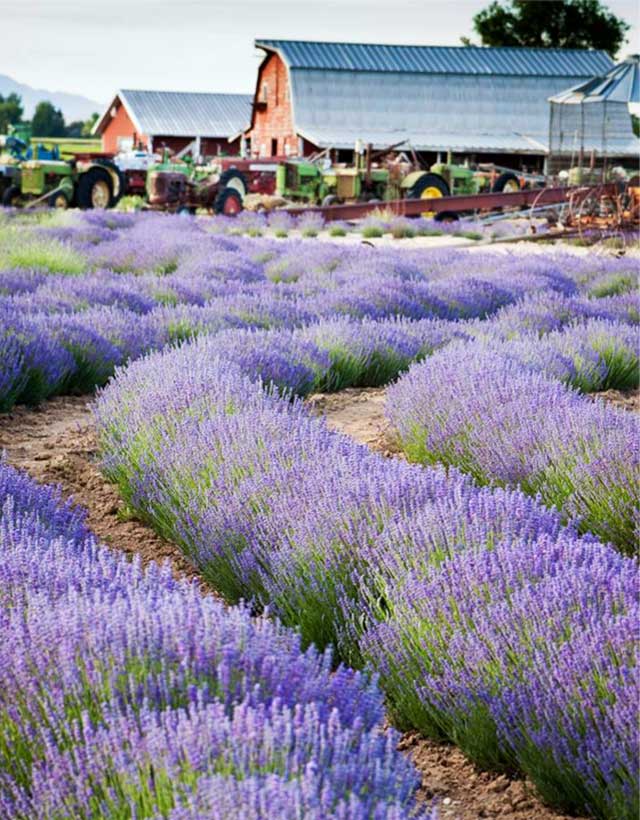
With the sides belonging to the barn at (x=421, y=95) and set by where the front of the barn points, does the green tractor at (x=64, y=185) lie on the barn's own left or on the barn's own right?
on the barn's own left

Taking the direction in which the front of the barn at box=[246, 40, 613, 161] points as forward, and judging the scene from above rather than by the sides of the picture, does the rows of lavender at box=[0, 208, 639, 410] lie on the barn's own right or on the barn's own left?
on the barn's own left

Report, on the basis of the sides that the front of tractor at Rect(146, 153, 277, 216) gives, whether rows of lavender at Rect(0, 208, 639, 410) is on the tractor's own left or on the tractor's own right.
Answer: on the tractor's own left

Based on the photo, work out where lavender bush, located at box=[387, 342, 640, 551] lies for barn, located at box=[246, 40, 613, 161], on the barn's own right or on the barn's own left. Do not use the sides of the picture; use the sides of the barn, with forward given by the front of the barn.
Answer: on the barn's own left

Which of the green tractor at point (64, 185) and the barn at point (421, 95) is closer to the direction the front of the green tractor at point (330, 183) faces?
the green tractor

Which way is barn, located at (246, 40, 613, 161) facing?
to the viewer's left

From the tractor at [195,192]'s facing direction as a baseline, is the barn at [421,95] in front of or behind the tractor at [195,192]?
behind

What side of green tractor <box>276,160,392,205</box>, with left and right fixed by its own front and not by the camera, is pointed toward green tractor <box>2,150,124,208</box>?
front

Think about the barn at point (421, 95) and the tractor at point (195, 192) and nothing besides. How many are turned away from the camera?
0

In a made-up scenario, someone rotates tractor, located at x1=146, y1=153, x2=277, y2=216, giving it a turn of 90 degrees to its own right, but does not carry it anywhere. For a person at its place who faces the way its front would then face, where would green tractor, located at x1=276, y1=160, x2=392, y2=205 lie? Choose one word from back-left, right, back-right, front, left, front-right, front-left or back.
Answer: right

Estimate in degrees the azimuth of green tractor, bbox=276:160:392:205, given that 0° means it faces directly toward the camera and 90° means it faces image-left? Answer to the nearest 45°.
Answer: approximately 45°

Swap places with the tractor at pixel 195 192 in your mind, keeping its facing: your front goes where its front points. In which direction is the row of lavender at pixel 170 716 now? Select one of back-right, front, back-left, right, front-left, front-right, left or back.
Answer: front-left

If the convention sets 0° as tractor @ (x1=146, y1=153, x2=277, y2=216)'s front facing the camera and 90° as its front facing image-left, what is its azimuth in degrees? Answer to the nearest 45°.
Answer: approximately 45°
